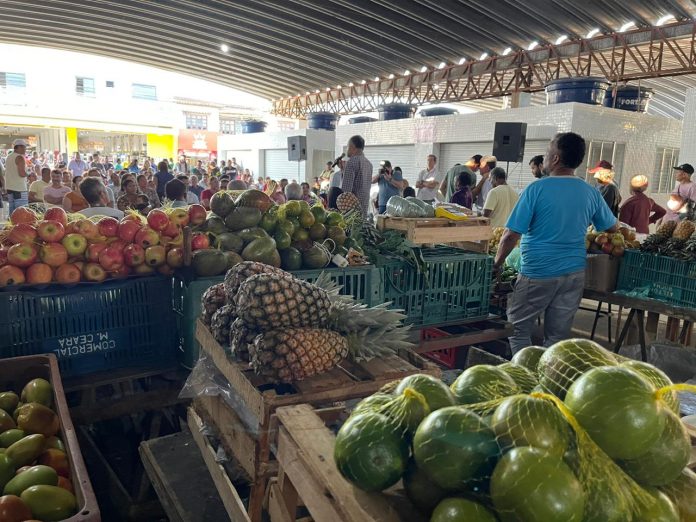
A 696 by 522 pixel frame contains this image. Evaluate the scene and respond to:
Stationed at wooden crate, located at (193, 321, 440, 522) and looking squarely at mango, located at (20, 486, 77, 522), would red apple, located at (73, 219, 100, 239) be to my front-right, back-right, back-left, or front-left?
front-right

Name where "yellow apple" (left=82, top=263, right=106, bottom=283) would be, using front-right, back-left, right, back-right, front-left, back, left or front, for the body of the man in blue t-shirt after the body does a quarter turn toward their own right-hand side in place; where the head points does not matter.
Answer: back

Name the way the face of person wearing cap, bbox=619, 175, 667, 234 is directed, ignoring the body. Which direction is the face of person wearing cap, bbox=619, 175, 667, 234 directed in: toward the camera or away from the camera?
away from the camera

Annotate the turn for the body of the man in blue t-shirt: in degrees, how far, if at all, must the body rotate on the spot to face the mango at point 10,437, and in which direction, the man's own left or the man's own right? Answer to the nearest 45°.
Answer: approximately 90° to the man's own left

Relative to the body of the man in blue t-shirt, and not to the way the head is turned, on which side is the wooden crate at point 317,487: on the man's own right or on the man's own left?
on the man's own left

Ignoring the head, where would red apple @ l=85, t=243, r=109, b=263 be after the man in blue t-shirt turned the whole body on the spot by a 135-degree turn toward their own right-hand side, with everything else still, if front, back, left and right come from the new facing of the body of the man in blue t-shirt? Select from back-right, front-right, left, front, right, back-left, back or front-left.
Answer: back-right

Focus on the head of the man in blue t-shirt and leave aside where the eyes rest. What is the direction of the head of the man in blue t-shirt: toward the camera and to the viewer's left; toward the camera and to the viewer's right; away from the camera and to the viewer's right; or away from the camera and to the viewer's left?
away from the camera and to the viewer's left

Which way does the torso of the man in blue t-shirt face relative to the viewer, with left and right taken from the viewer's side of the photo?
facing away from the viewer and to the left of the viewer
